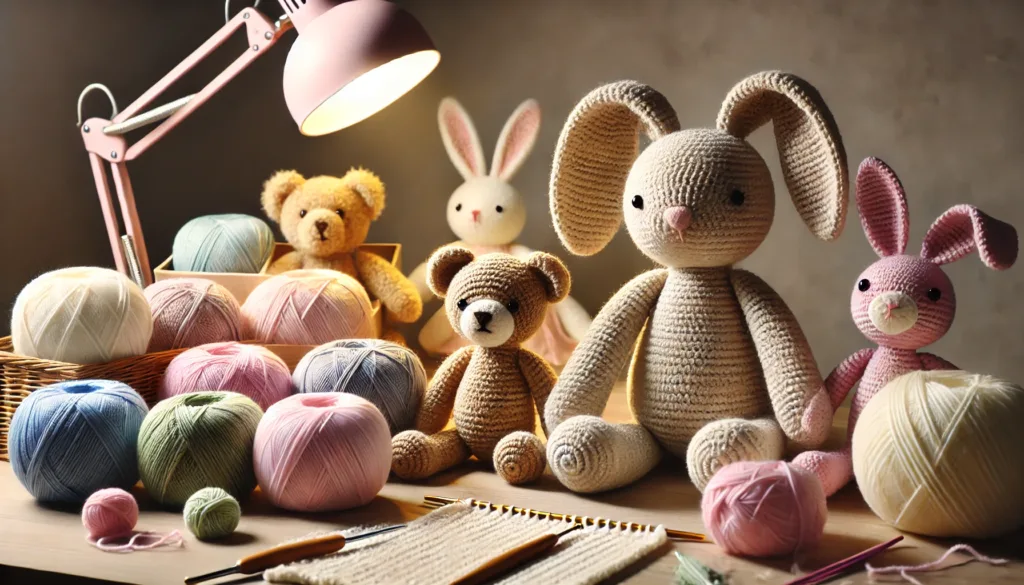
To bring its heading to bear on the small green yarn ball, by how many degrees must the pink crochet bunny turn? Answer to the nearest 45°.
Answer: approximately 45° to its right

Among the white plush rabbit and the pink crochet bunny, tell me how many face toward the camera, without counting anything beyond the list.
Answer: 2

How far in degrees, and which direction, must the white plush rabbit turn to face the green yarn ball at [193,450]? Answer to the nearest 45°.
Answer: approximately 45° to its right

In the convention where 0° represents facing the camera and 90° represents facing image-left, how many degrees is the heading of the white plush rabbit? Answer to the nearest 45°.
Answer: approximately 0°

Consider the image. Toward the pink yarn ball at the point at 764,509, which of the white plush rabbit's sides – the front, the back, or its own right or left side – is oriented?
front

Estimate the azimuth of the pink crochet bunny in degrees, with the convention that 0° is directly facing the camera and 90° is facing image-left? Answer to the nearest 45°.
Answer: approximately 0°
